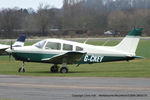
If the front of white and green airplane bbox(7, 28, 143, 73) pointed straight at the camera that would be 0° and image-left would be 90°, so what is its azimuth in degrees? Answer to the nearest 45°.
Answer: approximately 90°
